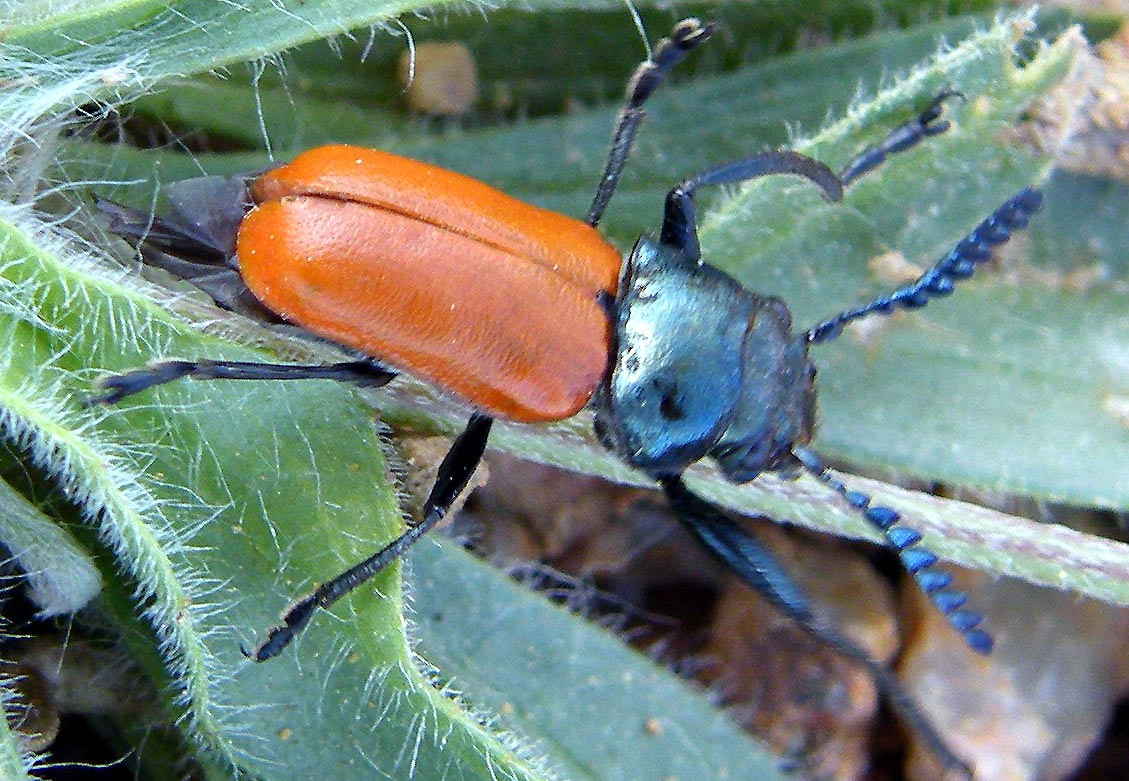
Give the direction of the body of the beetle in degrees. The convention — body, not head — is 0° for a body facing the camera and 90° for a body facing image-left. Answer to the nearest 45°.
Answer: approximately 270°
